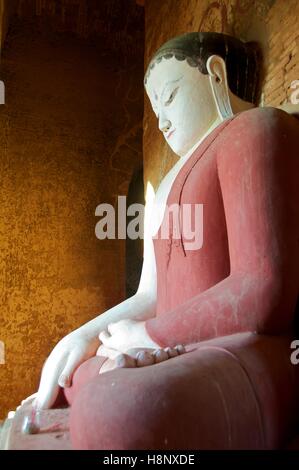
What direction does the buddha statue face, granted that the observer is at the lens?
facing the viewer and to the left of the viewer
